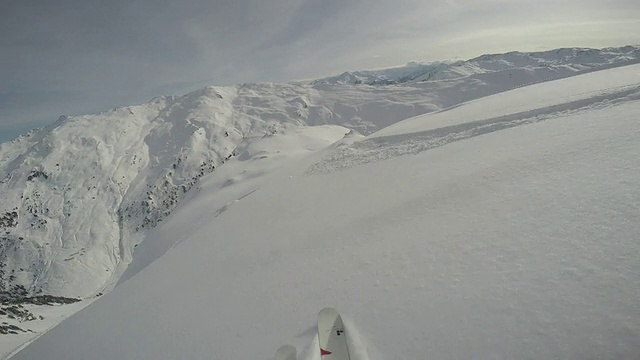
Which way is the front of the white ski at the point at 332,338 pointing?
away from the camera
